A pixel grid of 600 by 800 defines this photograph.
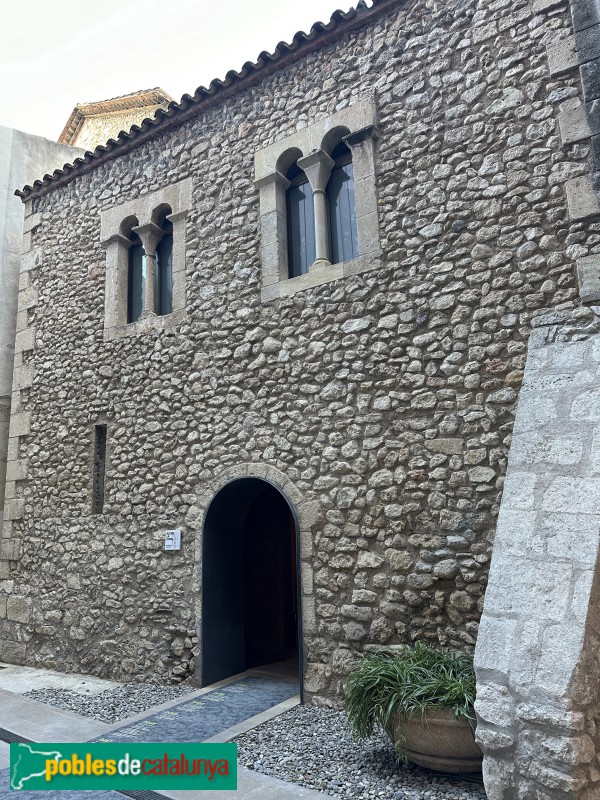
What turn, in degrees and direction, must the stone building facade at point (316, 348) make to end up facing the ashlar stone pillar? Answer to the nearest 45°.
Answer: approximately 45° to its left

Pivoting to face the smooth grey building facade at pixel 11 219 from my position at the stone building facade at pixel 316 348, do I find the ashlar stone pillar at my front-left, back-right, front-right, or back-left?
back-left

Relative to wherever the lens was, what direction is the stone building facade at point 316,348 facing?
facing the viewer and to the left of the viewer

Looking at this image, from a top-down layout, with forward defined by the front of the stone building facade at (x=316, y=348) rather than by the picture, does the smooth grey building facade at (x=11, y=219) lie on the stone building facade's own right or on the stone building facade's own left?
on the stone building facade's own right
